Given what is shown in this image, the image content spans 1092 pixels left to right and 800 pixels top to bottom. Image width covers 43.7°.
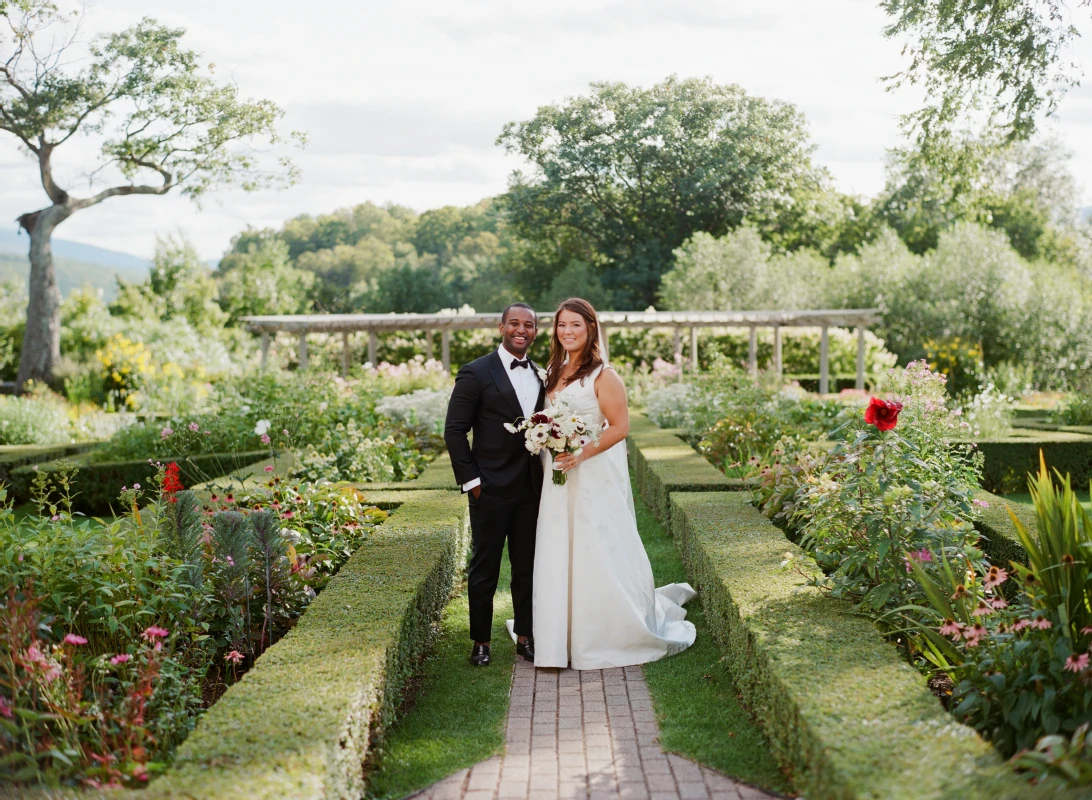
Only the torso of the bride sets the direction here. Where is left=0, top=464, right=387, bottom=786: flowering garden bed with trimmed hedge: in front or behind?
in front

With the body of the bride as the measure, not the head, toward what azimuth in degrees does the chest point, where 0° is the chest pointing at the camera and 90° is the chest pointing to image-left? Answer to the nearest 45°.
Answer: approximately 45°

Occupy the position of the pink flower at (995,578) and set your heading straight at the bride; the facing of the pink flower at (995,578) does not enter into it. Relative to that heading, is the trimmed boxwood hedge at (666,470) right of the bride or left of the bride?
right

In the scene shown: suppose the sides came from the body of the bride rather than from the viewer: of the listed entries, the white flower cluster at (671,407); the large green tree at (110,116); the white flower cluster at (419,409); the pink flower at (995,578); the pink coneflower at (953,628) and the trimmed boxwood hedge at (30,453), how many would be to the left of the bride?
2

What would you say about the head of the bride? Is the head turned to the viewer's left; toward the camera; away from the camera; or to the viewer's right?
toward the camera

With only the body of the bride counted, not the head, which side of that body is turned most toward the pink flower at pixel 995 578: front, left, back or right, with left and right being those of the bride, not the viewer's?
left

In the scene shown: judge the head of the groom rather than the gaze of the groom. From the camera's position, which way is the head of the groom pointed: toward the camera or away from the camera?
toward the camera

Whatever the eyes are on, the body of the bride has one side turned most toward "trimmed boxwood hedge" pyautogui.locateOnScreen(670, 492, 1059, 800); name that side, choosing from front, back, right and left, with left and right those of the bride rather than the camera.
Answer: left

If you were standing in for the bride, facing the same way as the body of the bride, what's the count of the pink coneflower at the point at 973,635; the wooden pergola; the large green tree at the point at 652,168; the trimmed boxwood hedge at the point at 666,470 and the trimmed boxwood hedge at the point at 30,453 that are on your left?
1

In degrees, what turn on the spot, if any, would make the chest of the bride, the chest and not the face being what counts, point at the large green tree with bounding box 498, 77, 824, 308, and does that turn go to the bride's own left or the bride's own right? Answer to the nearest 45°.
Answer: approximately 135° to the bride's own right

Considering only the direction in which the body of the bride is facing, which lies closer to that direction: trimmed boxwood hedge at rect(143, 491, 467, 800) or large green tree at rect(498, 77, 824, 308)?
the trimmed boxwood hedge

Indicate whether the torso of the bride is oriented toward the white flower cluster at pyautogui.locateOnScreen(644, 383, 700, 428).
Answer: no

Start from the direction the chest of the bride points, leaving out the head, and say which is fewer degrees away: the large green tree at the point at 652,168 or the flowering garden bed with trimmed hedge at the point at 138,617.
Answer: the flowering garden bed with trimmed hedge

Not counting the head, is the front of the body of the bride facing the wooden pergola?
no

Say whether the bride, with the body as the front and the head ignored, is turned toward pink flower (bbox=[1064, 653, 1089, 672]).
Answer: no
